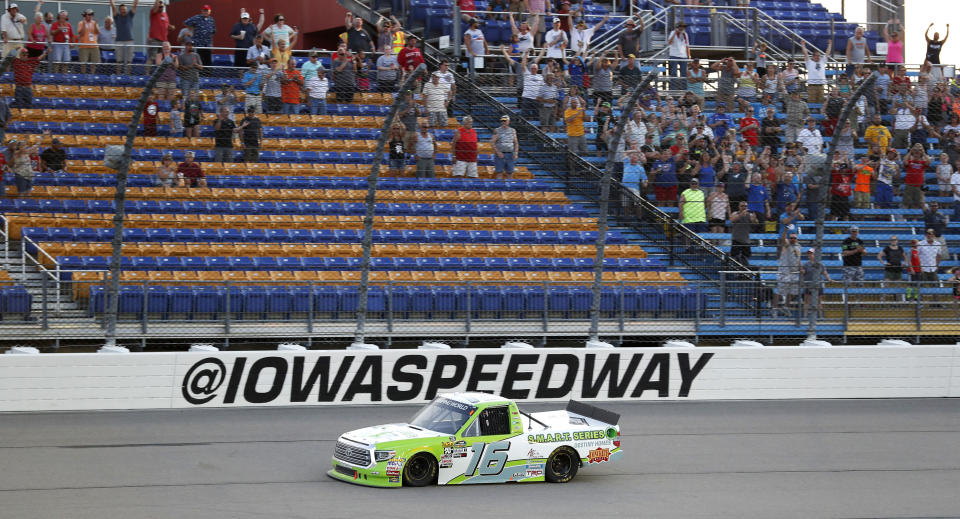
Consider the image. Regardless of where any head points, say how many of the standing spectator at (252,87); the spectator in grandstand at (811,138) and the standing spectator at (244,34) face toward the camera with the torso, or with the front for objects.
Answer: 3

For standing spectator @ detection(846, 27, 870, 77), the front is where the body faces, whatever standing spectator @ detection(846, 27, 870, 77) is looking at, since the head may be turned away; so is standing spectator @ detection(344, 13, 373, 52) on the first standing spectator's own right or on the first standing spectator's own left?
on the first standing spectator's own right

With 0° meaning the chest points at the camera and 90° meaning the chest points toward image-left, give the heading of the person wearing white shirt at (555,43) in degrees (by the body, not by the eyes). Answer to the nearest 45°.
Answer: approximately 0°

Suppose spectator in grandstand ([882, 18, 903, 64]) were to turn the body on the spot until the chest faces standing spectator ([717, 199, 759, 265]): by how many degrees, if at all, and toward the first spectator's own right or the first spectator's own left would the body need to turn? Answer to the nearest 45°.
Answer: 0° — they already face them

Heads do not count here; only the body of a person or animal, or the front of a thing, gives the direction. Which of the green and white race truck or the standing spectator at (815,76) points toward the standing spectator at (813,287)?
the standing spectator at (815,76)
